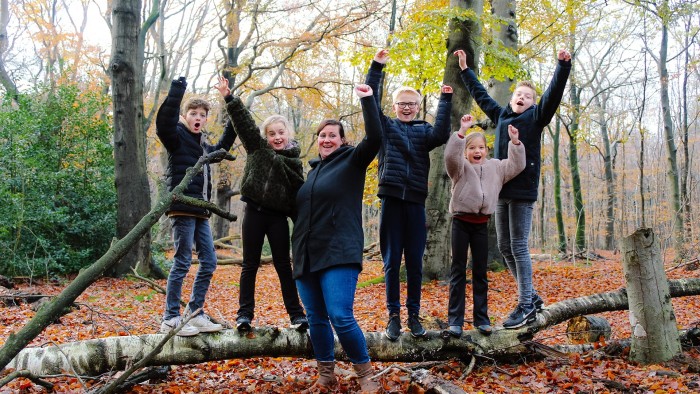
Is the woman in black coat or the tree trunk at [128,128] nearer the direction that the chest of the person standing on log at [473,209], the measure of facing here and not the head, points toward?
the woman in black coat

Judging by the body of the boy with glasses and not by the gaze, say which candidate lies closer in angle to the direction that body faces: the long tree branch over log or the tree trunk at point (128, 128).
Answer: the long tree branch over log

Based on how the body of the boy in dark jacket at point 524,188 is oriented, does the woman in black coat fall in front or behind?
in front

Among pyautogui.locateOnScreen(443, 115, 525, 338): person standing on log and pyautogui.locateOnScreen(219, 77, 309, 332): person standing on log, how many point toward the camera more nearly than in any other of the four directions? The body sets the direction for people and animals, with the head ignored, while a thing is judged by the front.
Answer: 2

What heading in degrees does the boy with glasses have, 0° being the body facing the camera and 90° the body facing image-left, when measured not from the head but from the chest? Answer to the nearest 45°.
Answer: approximately 0°

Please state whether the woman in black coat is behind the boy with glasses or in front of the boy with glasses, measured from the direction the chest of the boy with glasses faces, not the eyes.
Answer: in front
